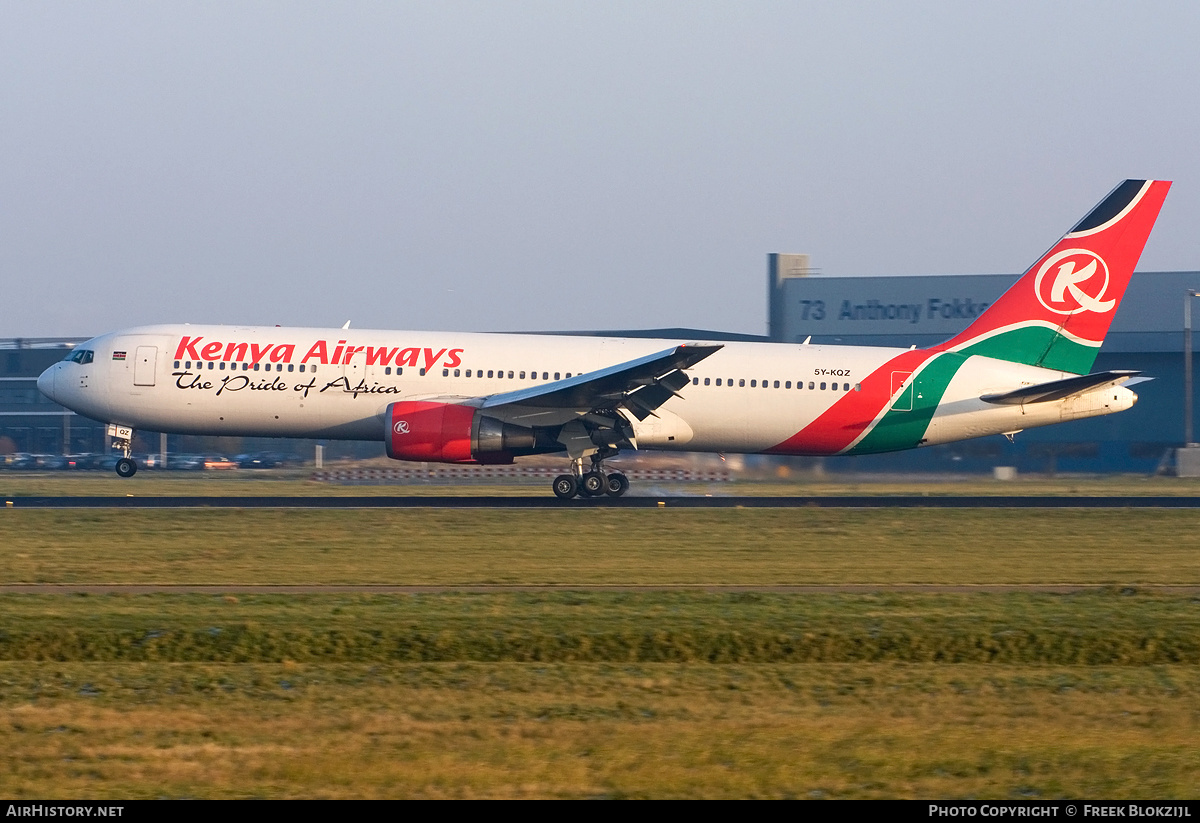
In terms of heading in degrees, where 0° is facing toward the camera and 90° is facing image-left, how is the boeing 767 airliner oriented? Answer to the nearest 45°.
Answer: approximately 90°
